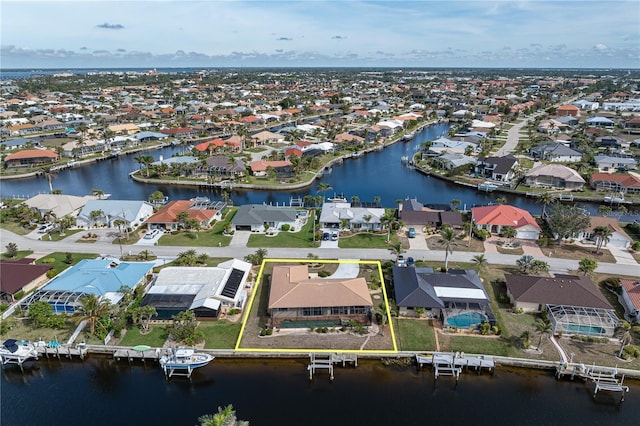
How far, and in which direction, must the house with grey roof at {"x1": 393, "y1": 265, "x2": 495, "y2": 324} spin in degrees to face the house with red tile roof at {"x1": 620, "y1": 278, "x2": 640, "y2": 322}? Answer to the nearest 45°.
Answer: approximately 90° to its right

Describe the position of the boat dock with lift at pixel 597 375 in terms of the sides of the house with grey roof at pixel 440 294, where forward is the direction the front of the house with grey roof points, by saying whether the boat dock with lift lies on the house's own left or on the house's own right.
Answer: on the house's own right

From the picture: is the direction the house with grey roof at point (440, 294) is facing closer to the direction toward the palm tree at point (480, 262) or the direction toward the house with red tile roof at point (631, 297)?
the palm tree

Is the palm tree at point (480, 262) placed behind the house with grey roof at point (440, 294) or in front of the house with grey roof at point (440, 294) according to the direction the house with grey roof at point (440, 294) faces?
in front

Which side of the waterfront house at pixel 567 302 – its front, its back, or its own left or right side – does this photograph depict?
back

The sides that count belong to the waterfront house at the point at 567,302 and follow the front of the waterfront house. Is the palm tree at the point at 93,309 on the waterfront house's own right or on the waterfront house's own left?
on the waterfront house's own left

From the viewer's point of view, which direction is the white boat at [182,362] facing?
to the viewer's right

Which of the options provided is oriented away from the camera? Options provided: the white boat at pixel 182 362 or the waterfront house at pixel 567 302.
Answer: the waterfront house

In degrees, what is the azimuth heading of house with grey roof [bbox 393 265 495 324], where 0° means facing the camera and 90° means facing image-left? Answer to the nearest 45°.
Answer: approximately 180°
